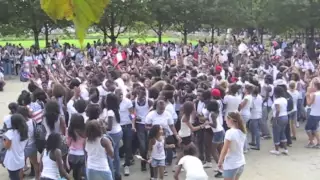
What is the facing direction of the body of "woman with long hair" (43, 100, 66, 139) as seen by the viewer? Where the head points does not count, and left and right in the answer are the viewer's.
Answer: facing away from the viewer

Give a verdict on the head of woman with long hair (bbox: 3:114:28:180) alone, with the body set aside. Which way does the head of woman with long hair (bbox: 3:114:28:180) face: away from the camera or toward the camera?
away from the camera

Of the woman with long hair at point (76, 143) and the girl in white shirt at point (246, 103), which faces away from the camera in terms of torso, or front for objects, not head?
the woman with long hair

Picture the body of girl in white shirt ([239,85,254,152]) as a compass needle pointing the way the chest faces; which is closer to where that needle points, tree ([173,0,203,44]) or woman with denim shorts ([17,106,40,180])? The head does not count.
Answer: the woman with denim shorts

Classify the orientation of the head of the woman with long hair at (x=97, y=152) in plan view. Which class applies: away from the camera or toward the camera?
away from the camera

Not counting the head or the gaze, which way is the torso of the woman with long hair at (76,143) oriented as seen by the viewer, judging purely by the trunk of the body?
away from the camera

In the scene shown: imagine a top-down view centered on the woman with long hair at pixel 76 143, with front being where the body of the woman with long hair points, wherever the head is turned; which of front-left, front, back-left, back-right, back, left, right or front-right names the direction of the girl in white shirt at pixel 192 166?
back-right

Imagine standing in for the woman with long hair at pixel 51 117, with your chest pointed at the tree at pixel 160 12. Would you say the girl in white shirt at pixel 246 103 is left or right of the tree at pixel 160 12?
right

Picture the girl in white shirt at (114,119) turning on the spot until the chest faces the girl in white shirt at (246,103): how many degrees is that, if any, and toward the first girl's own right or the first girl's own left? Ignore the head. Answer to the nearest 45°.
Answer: approximately 90° to the first girl's own right

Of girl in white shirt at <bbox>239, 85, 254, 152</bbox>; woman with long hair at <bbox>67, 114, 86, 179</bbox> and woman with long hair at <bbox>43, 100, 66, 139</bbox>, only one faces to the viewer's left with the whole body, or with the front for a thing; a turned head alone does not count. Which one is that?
the girl in white shirt

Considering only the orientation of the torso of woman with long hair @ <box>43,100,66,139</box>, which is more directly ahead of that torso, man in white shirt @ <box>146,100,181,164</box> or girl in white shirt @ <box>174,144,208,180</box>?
the man in white shirt
